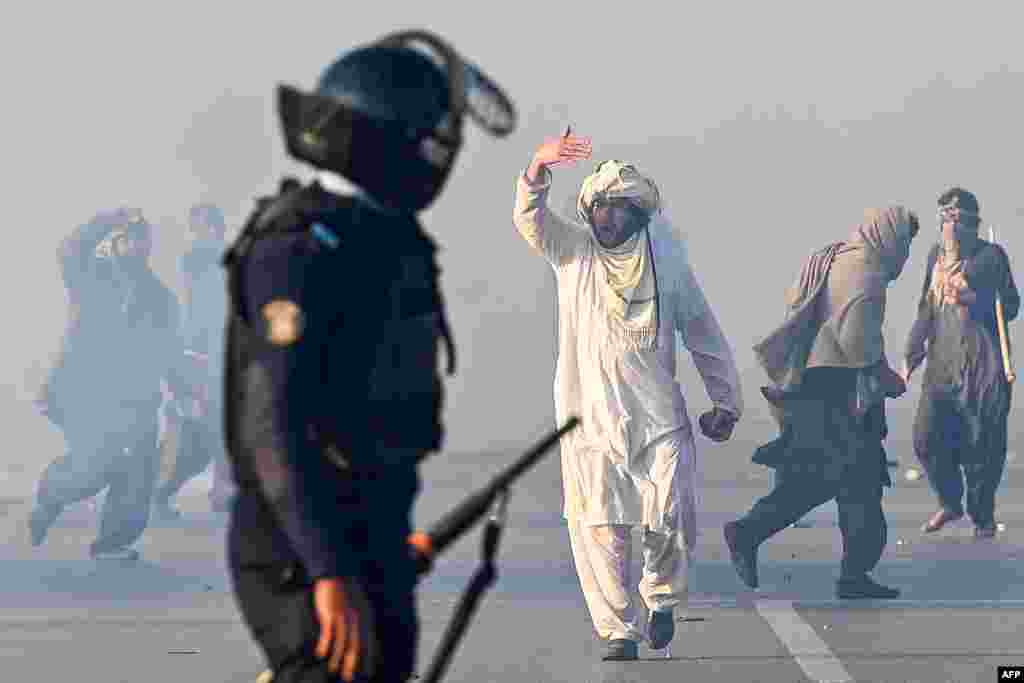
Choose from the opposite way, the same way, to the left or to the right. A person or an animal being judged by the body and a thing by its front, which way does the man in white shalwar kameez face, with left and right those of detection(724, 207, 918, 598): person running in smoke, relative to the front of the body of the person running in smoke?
to the right

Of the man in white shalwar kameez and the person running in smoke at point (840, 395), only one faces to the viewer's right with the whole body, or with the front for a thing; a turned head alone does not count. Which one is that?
the person running in smoke

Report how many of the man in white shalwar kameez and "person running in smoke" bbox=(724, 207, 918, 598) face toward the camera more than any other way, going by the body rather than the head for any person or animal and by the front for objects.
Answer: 1

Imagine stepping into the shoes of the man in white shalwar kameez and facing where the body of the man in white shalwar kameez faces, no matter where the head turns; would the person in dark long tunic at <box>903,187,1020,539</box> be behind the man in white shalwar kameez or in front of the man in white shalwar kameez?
behind

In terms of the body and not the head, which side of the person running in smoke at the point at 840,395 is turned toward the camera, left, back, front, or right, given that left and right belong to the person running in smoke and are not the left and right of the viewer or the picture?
right

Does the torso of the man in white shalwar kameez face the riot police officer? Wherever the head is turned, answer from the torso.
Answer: yes

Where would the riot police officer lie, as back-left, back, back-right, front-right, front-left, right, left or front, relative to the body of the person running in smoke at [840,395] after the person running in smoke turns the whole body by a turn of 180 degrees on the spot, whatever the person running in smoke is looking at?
left
